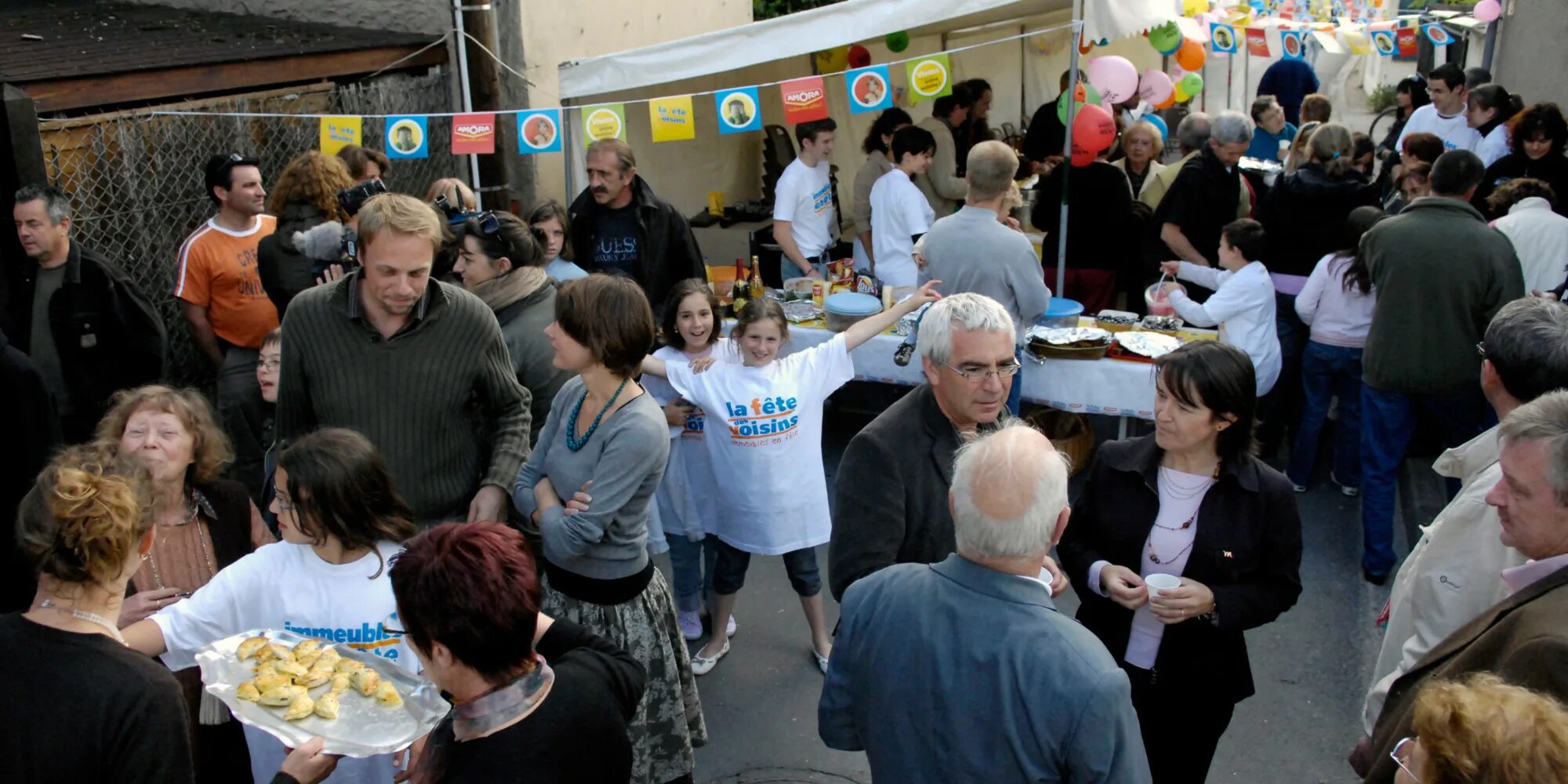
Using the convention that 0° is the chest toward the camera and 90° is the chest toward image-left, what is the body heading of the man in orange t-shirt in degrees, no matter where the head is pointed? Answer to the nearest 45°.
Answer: approximately 315°

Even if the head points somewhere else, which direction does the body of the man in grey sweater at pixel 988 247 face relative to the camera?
away from the camera

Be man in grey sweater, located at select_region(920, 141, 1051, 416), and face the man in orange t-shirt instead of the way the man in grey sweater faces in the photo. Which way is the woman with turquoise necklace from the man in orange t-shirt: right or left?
left

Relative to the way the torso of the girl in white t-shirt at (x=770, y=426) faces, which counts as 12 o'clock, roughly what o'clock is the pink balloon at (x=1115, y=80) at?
The pink balloon is roughly at 7 o'clock from the girl in white t-shirt.

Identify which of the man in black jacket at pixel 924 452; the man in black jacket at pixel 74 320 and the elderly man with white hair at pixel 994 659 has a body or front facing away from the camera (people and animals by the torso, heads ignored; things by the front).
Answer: the elderly man with white hair

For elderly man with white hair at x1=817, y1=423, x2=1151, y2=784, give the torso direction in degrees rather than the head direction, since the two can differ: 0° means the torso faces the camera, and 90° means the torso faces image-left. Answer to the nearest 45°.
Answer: approximately 180°

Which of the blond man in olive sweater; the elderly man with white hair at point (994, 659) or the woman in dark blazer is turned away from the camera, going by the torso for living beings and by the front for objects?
the elderly man with white hair

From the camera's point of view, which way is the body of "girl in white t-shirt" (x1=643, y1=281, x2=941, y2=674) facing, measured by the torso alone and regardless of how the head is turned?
toward the camera

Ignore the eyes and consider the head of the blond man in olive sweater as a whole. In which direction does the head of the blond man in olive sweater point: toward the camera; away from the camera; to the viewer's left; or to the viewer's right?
toward the camera

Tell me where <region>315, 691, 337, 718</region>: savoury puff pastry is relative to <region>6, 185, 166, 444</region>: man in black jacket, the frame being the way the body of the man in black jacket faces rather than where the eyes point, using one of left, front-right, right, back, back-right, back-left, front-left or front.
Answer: front-left

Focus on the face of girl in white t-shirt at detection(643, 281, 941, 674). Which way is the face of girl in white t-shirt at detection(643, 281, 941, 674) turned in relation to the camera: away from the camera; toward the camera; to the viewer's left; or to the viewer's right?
toward the camera

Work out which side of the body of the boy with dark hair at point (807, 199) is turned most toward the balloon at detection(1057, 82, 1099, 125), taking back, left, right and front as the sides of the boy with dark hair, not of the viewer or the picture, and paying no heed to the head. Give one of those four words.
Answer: front

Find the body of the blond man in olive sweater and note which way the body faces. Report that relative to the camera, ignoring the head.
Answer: toward the camera

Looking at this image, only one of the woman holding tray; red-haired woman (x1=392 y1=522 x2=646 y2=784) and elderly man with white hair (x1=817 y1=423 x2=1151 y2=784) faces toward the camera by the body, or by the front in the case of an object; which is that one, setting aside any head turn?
the woman holding tray

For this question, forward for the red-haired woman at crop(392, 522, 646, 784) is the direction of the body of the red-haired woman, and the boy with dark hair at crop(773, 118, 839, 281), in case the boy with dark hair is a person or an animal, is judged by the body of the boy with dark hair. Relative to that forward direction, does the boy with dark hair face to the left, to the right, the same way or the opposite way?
the opposite way

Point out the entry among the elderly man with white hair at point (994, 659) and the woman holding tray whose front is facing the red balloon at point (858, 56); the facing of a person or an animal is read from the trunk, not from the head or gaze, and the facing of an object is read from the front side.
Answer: the elderly man with white hair
